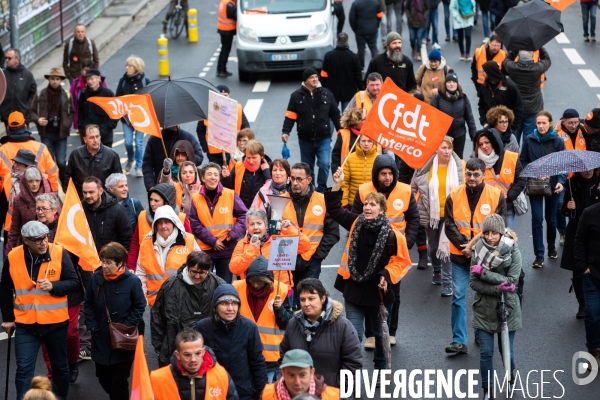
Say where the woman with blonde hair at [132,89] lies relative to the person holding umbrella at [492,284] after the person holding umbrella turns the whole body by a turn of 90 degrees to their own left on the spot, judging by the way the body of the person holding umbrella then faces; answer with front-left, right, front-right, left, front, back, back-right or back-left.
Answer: back-left

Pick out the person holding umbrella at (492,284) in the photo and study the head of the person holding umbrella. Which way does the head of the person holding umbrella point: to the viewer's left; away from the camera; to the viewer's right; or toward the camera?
toward the camera

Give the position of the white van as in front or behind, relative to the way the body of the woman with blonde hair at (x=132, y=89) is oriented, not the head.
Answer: behind

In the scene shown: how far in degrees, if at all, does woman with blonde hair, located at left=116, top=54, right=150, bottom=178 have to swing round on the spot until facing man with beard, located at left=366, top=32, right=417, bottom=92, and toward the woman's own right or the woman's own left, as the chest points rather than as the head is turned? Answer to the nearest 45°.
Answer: approximately 90° to the woman's own left

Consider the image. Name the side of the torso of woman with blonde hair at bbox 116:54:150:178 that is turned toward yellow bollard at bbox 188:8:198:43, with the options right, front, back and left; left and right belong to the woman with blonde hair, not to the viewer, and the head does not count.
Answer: back

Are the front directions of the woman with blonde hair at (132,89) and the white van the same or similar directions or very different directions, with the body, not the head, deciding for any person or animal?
same or similar directions

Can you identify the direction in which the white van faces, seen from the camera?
facing the viewer

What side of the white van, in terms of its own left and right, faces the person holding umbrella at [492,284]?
front

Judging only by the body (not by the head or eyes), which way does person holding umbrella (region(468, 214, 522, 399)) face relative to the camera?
toward the camera
